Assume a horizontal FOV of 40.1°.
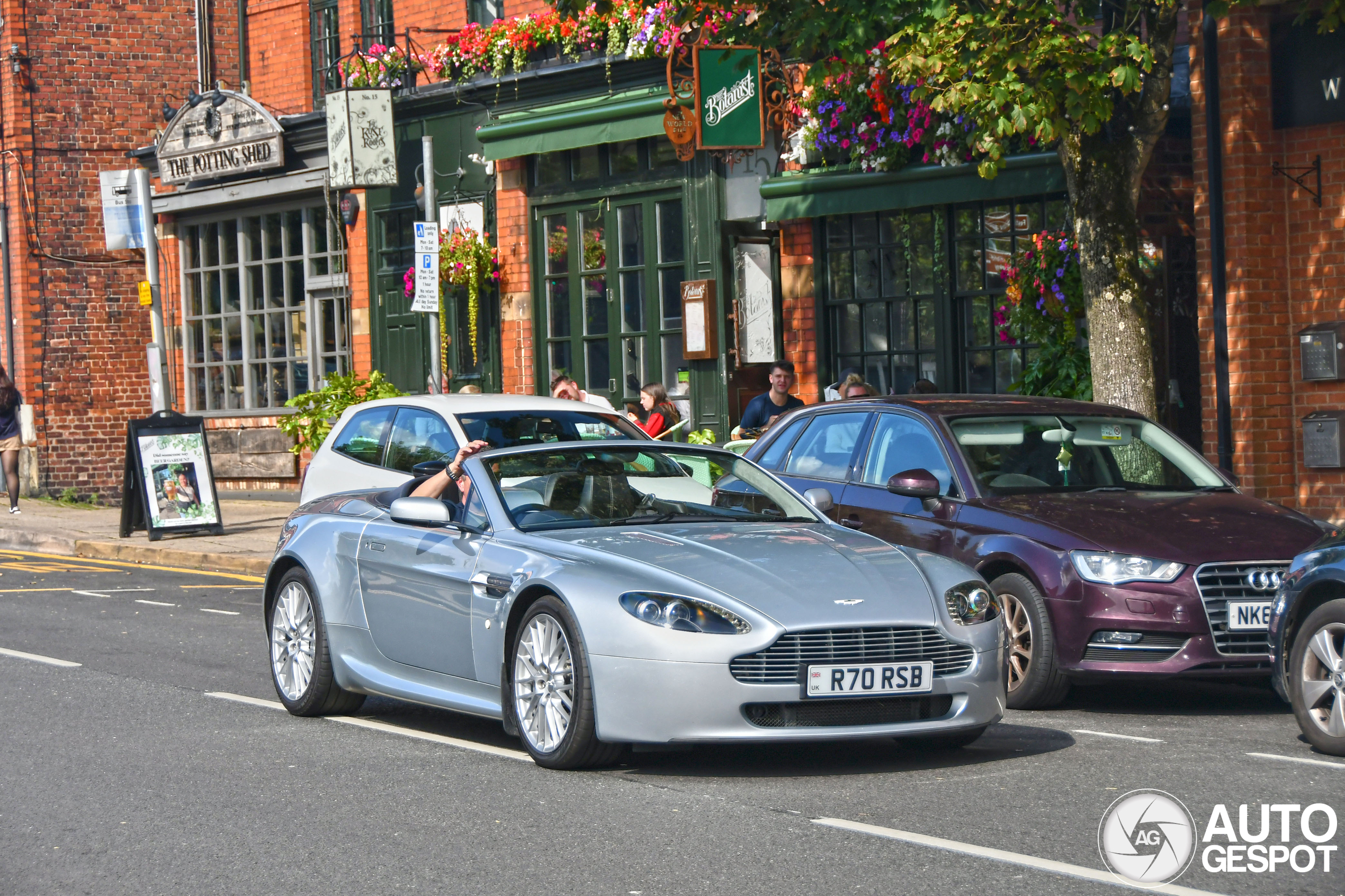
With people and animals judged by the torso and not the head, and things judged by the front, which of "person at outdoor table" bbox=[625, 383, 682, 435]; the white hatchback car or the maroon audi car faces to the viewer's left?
the person at outdoor table

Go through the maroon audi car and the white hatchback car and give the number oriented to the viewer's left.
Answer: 0

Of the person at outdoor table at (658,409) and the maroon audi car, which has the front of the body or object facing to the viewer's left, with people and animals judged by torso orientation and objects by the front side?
the person at outdoor table

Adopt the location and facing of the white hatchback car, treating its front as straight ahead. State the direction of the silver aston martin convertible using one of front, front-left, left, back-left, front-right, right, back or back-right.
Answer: front-right

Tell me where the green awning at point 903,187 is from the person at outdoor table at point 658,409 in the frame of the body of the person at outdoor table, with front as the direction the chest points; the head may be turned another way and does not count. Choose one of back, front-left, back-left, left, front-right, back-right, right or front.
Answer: back

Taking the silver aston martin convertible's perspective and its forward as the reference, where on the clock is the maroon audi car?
The maroon audi car is roughly at 9 o'clock from the silver aston martin convertible.

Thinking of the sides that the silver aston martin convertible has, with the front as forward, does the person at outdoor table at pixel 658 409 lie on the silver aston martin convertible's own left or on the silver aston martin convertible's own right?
on the silver aston martin convertible's own left

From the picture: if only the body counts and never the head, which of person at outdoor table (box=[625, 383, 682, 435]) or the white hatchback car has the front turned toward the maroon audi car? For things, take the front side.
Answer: the white hatchback car

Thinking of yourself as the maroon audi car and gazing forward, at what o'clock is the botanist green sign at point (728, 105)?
The botanist green sign is roughly at 7 o'clock from the maroon audi car.

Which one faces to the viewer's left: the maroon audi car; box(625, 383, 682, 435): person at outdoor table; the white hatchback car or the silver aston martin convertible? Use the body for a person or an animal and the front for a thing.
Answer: the person at outdoor table

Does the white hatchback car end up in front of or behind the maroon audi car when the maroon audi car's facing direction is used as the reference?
behind

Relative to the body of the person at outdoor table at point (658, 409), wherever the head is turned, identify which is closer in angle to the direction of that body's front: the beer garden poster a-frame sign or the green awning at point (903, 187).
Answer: the beer garden poster a-frame sign

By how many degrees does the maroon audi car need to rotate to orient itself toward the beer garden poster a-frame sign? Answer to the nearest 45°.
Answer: approximately 180°

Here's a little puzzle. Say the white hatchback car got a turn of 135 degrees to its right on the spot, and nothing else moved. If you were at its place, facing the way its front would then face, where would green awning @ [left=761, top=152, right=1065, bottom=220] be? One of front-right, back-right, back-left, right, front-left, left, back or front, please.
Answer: back-right

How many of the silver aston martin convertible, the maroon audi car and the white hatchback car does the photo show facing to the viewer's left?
0

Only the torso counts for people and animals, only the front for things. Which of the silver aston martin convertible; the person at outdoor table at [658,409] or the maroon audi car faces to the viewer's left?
the person at outdoor table

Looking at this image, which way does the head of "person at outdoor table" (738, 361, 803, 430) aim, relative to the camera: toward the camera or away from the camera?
toward the camera

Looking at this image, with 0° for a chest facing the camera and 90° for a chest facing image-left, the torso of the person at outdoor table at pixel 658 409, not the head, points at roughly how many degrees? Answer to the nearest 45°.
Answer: approximately 90°

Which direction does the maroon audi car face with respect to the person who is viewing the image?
facing the viewer and to the right of the viewer

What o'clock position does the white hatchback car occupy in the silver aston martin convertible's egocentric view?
The white hatchback car is roughly at 7 o'clock from the silver aston martin convertible.
